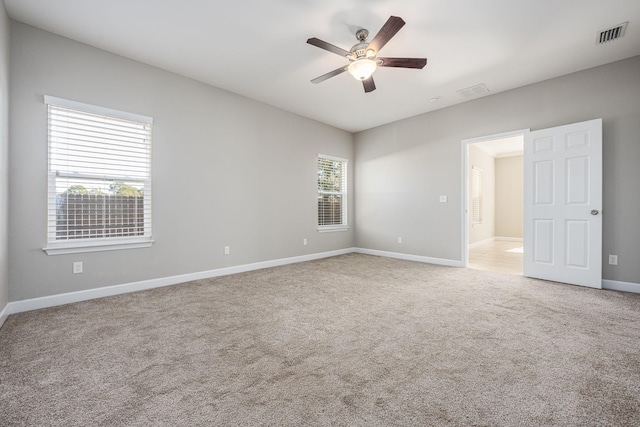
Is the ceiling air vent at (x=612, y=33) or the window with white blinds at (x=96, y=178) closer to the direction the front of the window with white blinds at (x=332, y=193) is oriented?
the ceiling air vent

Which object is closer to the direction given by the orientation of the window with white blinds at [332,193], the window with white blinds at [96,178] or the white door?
the white door

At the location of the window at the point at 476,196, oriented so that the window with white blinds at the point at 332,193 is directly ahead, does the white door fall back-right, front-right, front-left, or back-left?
front-left

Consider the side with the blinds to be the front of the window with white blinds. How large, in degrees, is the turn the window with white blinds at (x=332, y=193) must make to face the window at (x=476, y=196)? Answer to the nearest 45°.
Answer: approximately 45° to its left

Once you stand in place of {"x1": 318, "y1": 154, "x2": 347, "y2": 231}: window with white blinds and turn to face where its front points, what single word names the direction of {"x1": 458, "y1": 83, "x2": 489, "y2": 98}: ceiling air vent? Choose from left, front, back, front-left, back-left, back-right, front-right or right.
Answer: front

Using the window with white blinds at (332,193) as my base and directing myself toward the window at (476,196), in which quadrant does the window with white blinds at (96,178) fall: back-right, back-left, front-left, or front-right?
back-right

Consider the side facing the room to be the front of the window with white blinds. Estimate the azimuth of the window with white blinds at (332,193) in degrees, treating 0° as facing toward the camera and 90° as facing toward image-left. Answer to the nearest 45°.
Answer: approximately 315°

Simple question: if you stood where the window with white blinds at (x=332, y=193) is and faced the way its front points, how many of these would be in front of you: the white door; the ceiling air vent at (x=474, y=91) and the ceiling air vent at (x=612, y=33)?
3

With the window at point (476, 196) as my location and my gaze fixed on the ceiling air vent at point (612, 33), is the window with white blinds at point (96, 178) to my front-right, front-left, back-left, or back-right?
front-right

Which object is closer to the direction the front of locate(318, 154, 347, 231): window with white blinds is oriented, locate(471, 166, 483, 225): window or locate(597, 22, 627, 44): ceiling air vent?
the ceiling air vent

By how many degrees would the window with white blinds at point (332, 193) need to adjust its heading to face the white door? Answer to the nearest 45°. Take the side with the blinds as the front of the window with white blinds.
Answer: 0° — it already faces it

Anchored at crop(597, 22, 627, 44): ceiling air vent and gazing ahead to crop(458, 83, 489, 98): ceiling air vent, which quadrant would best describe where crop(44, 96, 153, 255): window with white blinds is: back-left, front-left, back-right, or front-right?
front-left

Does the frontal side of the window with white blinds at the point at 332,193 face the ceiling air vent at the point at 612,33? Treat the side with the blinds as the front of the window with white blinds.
yes

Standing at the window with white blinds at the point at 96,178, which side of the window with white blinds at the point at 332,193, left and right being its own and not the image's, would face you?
right
